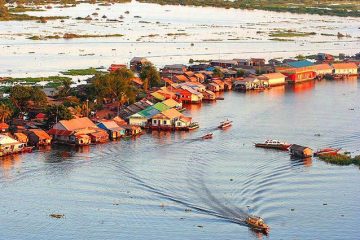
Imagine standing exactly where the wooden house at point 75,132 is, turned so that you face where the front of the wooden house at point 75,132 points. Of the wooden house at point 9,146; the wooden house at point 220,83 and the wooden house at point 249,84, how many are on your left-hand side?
2

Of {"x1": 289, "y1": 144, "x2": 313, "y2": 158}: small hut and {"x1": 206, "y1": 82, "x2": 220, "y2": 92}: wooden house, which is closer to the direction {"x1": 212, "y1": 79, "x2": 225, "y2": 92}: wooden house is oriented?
the small hut

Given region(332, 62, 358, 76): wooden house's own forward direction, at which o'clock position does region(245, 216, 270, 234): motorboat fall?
The motorboat is roughly at 12 o'clock from the wooden house.

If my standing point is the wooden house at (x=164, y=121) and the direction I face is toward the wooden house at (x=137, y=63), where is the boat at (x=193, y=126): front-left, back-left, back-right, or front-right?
back-right

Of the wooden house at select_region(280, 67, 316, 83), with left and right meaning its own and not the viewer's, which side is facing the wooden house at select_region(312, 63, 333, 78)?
left

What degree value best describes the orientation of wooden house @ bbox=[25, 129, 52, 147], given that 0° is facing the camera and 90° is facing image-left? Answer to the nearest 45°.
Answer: approximately 315°

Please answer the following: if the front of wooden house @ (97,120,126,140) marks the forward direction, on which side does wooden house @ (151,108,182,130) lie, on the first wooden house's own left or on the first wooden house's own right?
on the first wooden house's own left

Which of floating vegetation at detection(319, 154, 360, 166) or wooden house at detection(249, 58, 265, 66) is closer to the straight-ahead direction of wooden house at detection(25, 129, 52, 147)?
the floating vegetation

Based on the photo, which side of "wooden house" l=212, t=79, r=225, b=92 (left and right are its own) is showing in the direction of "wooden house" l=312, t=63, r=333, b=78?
left
